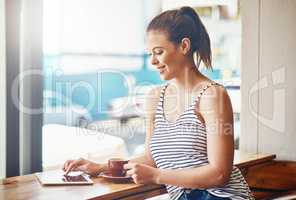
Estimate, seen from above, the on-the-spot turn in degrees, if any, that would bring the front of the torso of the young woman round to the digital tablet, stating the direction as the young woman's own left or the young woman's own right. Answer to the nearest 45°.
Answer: approximately 45° to the young woman's own right

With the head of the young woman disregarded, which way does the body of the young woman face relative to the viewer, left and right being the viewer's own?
facing the viewer and to the left of the viewer

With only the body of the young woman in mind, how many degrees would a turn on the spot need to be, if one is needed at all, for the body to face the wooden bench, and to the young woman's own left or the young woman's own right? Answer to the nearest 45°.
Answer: approximately 180°

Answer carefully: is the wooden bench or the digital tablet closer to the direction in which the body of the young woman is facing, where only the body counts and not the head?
the digital tablet
